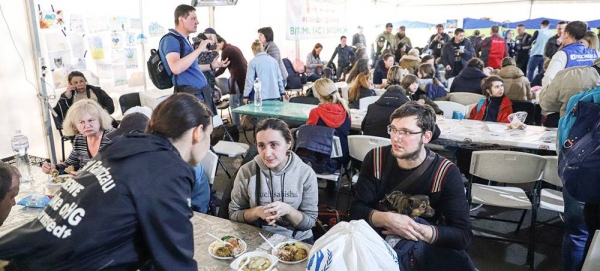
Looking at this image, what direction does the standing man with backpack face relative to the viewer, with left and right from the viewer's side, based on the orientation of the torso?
facing to the right of the viewer

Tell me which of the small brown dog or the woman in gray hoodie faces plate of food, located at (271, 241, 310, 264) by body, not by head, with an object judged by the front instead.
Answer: the woman in gray hoodie

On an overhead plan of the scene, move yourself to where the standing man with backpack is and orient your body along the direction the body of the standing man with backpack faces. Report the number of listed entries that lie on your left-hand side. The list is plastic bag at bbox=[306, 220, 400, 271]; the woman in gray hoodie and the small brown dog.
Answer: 0

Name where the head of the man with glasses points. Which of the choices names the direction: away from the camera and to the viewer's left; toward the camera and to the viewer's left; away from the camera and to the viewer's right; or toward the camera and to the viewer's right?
toward the camera and to the viewer's left

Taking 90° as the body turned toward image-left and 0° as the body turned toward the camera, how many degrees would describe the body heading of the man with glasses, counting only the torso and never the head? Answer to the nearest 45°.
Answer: approximately 45°

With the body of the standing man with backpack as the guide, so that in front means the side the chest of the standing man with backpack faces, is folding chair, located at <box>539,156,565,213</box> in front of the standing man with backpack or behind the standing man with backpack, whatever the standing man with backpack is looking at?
in front

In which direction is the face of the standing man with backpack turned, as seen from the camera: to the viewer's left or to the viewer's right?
to the viewer's right

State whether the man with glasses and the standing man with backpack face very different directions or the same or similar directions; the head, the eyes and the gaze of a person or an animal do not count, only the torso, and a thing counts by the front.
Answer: very different directions

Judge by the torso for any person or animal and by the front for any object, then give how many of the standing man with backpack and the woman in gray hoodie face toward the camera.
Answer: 1

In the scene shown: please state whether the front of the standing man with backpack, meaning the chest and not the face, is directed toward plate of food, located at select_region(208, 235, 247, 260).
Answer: no

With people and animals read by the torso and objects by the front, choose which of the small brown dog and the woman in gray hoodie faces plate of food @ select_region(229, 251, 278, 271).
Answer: the woman in gray hoodie

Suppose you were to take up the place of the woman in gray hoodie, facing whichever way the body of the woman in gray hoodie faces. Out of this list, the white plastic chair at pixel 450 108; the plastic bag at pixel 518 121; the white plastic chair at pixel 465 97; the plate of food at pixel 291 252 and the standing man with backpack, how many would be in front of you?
1

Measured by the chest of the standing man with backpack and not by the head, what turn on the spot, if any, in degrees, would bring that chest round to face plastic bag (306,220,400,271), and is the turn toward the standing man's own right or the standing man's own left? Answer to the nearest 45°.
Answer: approximately 90° to the standing man's own right

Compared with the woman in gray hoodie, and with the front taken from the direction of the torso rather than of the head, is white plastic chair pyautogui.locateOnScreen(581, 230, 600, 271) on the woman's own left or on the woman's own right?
on the woman's own left

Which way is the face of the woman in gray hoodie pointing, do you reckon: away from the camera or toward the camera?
toward the camera

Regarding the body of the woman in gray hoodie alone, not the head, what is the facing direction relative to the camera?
toward the camera

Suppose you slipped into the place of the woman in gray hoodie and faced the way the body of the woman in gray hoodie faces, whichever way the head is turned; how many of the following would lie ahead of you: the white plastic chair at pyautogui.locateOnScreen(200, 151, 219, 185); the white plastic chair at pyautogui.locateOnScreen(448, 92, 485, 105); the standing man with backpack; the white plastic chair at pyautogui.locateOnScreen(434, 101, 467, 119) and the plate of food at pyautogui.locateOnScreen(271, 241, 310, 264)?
1
